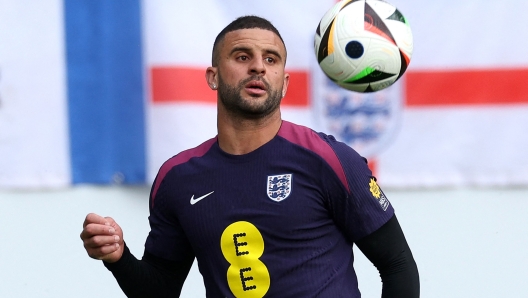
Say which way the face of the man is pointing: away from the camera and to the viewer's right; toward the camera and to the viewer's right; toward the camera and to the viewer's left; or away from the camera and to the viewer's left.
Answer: toward the camera and to the viewer's right

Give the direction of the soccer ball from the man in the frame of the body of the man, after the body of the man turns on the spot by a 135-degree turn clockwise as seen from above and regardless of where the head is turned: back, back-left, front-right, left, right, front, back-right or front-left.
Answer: right

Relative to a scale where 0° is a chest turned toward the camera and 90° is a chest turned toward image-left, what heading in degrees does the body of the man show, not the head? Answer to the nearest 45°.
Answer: approximately 0°
